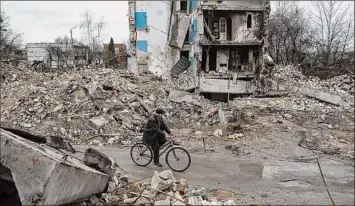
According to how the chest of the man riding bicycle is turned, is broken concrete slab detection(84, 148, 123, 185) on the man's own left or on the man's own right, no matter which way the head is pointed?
on the man's own right

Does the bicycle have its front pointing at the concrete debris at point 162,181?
no

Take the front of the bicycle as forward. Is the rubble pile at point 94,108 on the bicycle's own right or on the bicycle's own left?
on the bicycle's own left

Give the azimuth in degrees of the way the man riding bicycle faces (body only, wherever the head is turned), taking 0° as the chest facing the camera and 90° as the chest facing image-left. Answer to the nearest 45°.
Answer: approximately 270°

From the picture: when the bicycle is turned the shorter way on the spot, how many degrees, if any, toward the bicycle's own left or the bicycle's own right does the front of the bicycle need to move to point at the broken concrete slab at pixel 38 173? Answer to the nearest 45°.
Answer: approximately 135° to the bicycle's own right

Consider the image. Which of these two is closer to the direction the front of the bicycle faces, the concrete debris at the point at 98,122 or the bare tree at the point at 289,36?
the bare tree

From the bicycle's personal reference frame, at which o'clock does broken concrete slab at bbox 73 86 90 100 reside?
The broken concrete slab is roughly at 8 o'clock from the bicycle.

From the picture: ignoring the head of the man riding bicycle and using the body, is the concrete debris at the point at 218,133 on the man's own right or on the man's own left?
on the man's own left

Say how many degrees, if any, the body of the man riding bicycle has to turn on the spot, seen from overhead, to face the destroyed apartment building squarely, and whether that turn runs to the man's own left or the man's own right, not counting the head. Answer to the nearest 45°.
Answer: approximately 90° to the man's own left

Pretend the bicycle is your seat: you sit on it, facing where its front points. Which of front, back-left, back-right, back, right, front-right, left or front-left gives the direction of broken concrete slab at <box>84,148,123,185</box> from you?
back-right

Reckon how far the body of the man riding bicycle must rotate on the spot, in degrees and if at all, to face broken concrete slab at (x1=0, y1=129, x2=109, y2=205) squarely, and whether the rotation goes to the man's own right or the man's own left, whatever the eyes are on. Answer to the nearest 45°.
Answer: approximately 135° to the man's own right

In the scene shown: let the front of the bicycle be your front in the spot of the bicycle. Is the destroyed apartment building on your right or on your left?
on your left

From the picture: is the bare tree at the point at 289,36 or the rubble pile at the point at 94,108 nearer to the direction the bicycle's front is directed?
the bare tree

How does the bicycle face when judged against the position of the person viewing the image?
facing to the right of the viewer

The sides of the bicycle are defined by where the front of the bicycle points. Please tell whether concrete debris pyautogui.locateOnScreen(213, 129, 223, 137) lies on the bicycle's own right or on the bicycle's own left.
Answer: on the bicycle's own left

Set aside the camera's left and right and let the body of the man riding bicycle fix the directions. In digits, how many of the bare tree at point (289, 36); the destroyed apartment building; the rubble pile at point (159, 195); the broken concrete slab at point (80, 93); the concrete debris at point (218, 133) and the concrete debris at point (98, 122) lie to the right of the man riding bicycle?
1
